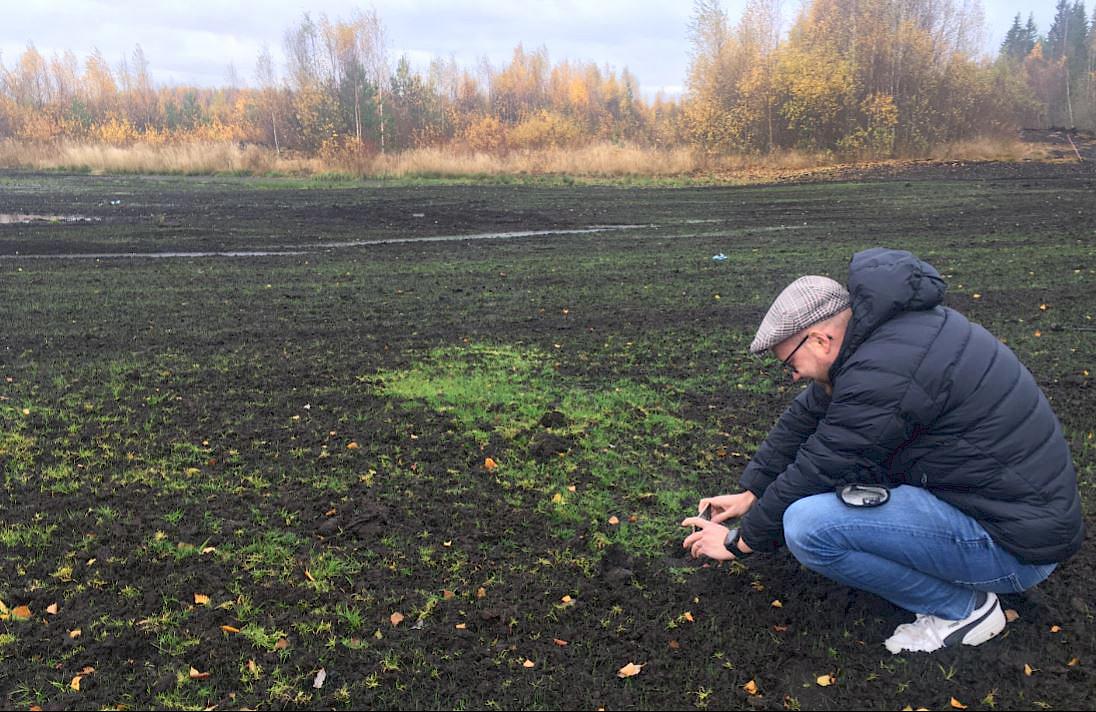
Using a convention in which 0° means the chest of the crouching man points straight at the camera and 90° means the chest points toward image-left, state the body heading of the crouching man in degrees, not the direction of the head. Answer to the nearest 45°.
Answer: approximately 90°

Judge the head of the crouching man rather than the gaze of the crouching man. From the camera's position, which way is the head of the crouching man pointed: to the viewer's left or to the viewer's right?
to the viewer's left
